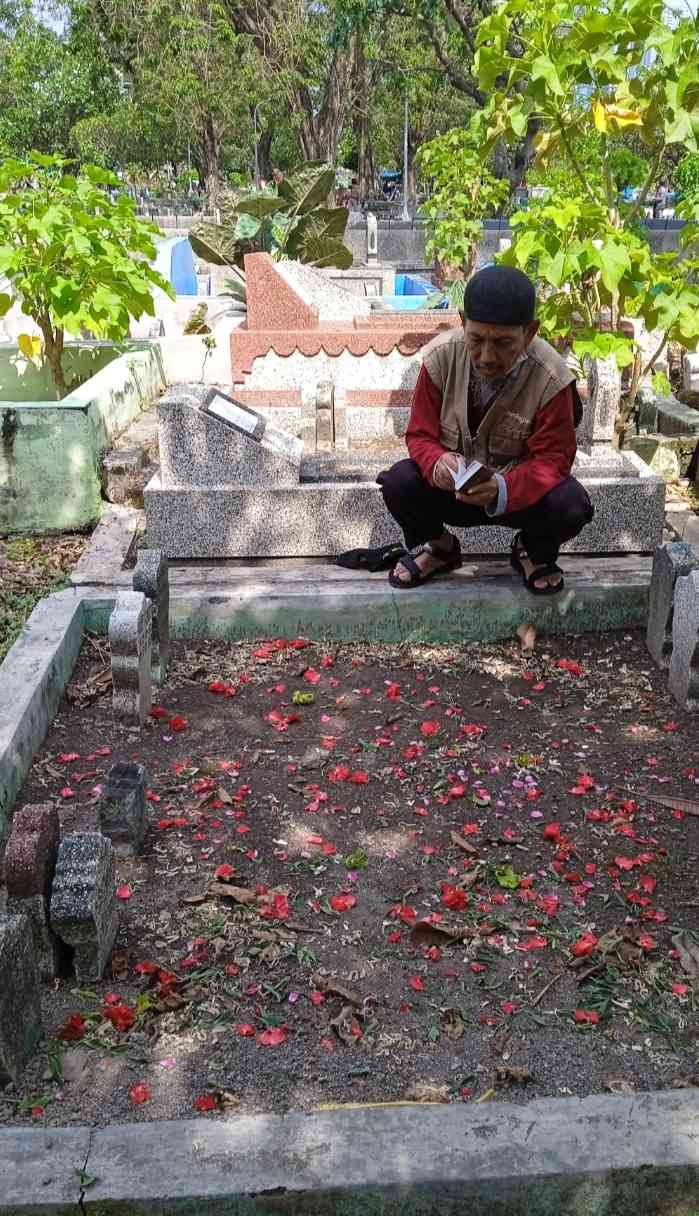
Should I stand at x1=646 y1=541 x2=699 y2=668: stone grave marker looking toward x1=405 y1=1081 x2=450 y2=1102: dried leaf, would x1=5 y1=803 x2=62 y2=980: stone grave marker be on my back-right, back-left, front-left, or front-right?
front-right

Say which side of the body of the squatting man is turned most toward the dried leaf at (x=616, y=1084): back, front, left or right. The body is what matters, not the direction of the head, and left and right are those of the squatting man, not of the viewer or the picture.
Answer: front

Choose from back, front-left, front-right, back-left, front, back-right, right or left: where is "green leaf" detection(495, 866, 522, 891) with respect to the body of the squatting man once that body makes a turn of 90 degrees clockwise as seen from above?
left

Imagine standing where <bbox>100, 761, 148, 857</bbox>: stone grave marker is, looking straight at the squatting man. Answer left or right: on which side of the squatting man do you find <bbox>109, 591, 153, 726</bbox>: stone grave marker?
left

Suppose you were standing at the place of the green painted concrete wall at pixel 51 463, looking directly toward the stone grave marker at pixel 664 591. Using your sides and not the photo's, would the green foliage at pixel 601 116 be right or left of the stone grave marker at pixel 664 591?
left

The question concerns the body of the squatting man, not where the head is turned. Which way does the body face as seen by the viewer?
toward the camera

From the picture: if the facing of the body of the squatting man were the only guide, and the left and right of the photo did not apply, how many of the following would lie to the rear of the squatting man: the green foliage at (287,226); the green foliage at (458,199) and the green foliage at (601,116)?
3

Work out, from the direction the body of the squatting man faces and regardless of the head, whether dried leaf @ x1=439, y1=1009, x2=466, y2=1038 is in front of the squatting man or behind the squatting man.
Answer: in front

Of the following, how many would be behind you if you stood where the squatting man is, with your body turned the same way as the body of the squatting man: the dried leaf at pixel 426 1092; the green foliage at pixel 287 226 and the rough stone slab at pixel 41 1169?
1

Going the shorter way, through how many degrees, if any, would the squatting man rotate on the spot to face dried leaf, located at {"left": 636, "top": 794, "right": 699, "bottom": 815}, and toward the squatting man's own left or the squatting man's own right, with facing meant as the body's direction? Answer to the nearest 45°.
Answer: approximately 45° to the squatting man's own left

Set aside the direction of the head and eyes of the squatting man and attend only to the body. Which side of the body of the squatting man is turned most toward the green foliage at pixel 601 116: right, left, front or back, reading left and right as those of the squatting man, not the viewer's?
back

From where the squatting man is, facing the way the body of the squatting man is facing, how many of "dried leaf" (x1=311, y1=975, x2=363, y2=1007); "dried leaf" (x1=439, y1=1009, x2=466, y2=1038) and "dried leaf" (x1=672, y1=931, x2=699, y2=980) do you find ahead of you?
3

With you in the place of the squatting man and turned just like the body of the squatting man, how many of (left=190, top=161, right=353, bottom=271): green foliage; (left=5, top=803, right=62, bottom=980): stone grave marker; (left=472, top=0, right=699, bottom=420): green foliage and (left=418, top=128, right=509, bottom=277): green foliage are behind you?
3

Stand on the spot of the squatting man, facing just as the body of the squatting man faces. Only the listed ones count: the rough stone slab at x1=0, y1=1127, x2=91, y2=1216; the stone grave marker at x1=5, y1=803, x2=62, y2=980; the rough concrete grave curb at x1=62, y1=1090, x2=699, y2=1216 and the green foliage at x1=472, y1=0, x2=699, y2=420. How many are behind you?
1

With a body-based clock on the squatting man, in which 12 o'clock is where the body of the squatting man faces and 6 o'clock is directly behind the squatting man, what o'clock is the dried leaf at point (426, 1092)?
The dried leaf is roughly at 12 o'clock from the squatting man.

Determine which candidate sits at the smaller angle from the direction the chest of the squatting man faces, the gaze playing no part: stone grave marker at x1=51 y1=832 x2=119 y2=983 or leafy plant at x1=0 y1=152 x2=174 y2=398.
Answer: the stone grave marker

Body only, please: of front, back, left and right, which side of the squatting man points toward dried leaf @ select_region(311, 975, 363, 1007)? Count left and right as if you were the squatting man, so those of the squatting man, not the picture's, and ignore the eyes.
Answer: front

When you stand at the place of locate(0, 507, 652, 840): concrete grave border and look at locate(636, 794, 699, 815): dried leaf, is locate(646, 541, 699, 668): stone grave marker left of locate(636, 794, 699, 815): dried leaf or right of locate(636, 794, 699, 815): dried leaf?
left

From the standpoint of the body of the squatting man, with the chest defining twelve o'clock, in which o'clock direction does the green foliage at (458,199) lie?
The green foliage is roughly at 6 o'clock from the squatting man.

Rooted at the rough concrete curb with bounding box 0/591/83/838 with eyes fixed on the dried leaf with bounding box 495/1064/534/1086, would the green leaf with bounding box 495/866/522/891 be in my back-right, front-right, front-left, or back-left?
front-left

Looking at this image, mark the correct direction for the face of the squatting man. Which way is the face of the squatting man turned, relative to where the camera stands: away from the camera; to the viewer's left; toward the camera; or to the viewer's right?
toward the camera

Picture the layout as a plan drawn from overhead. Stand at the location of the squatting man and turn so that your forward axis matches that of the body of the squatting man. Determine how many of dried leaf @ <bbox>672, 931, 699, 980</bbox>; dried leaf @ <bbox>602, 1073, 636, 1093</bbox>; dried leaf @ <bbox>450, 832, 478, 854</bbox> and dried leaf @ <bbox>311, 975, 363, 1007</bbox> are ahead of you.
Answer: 4

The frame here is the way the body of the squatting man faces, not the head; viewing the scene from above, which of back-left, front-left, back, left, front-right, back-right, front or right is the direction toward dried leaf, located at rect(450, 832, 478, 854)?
front

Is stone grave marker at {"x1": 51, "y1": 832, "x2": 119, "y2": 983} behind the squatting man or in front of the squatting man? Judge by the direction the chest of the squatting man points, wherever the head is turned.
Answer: in front
